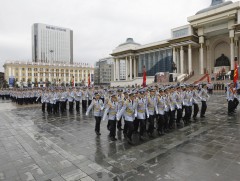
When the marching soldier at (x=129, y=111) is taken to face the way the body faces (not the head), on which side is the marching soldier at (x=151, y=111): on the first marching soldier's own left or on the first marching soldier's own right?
on the first marching soldier's own left

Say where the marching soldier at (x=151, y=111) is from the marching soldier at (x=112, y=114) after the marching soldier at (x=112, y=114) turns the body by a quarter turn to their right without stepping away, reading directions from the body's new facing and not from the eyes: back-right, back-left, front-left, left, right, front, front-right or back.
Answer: back-left

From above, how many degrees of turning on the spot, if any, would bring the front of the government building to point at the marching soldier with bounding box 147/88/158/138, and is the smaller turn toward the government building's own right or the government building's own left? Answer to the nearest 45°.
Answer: approximately 45° to the government building's own left

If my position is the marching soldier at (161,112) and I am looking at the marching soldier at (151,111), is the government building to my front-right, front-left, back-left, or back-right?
back-right

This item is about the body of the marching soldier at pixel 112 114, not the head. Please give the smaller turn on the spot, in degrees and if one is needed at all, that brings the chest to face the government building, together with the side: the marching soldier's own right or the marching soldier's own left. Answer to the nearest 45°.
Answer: approximately 90° to the marching soldier's own left

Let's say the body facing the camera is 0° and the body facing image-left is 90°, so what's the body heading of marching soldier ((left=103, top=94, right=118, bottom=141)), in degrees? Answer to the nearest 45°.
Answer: approximately 315°

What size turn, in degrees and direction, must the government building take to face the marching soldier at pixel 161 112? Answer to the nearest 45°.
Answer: approximately 45° to its left

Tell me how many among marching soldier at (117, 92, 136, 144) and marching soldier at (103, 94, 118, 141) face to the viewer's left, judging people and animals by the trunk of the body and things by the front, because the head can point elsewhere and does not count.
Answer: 0
